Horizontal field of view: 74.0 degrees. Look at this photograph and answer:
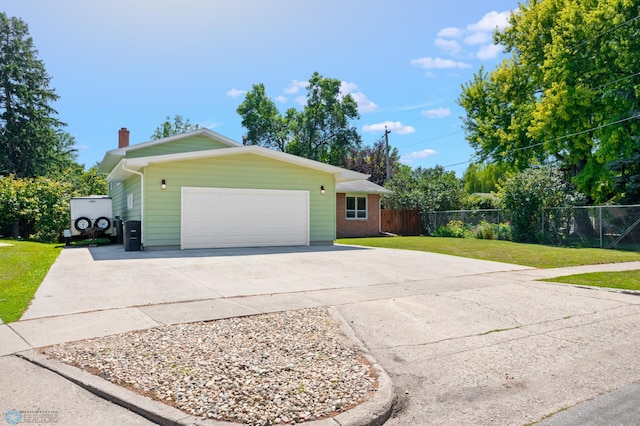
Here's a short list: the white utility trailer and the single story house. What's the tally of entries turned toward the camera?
2

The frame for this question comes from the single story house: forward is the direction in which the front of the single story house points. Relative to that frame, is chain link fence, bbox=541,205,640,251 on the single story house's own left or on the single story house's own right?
on the single story house's own left

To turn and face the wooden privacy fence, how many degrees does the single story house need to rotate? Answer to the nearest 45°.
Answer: approximately 135° to its left

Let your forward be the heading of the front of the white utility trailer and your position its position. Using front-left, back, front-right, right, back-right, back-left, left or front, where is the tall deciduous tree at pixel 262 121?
back-left

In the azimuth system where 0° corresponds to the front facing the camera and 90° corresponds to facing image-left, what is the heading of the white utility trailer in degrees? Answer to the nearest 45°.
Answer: approximately 0°

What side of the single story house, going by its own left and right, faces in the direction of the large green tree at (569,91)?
left

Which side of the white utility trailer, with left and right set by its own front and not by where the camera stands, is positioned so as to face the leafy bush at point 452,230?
left

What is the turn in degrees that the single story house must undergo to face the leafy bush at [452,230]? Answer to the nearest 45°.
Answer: approximately 135° to its left

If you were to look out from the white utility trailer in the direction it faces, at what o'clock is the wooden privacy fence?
The wooden privacy fence is roughly at 9 o'clock from the white utility trailer.
